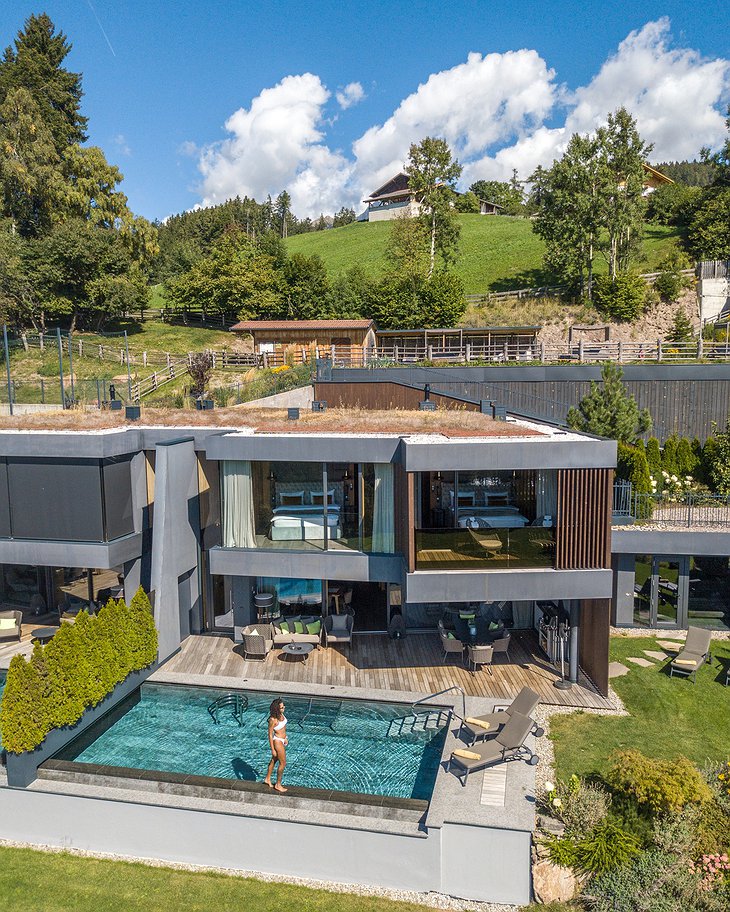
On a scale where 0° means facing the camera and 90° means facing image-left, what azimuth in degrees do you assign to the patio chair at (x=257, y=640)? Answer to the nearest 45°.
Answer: approximately 270°

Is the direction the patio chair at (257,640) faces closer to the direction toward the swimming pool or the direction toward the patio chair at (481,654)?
the patio chair

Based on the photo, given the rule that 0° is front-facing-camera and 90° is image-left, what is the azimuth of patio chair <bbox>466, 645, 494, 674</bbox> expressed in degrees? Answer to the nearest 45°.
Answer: approximately 180°

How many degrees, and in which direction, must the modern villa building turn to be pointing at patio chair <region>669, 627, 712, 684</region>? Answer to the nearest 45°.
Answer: approximately 90° to its left

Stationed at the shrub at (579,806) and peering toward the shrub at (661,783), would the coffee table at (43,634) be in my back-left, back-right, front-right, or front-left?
back-left

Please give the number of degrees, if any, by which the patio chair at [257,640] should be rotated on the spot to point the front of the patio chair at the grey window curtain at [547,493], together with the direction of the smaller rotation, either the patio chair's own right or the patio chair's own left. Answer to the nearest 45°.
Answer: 0° — it already faces it

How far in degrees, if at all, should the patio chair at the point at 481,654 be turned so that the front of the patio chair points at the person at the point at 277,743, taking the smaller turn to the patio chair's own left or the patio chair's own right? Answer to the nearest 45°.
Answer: approximately 135° to the patio chair's own left

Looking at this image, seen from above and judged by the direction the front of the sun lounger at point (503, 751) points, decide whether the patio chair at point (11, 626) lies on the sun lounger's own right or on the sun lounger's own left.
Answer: on the sun lounger's own right
